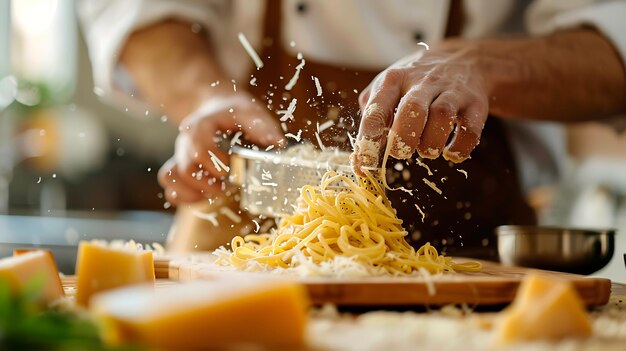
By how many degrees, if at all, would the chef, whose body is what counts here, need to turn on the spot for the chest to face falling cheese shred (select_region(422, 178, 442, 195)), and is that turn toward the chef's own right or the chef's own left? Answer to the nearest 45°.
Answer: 0° — they already face it

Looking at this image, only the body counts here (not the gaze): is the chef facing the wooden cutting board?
yes

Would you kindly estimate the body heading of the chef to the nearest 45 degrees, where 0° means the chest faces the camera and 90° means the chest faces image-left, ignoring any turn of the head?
approximately 0°

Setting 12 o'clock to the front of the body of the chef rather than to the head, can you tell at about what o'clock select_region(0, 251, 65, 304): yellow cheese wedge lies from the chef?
The yellow cheese wedge is roughly at 1 o'clock from the chef.

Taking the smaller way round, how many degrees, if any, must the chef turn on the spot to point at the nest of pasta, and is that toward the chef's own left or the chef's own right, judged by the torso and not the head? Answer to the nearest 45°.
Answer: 0° — they already face it

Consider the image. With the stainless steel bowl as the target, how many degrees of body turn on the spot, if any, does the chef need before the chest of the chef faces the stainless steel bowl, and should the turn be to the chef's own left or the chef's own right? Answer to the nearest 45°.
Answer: approximately 45° to the chef's own left

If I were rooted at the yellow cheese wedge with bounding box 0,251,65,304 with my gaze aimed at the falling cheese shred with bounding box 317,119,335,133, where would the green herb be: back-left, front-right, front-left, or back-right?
back-right

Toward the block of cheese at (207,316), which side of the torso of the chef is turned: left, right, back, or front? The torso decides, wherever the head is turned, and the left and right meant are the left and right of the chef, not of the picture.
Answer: front
